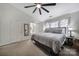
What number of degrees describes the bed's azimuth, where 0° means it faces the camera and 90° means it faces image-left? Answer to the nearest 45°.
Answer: approximately 45°
